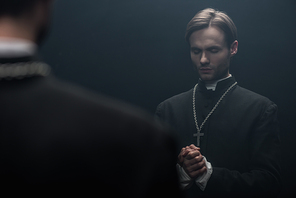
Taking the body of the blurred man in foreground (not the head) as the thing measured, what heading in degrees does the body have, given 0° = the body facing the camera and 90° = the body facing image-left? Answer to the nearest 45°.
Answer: approximately 180°
